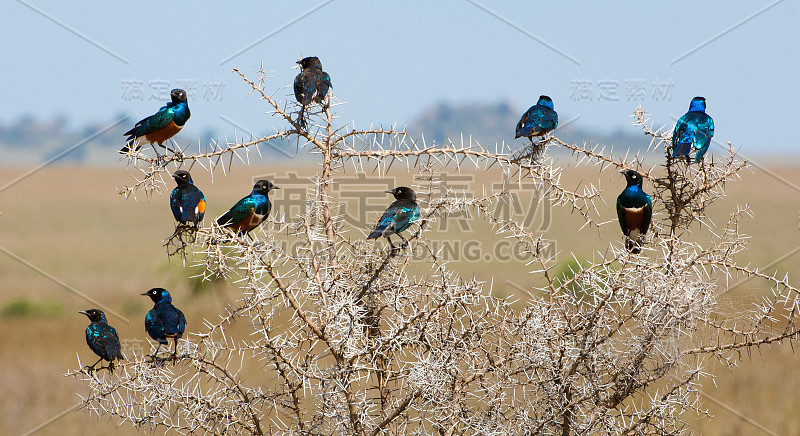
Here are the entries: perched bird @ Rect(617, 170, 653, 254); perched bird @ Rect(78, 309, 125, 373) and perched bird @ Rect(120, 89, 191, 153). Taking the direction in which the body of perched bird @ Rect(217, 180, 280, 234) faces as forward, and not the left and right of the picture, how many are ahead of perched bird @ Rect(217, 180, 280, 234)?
1

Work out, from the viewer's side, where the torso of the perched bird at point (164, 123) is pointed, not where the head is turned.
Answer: to the viewer's right

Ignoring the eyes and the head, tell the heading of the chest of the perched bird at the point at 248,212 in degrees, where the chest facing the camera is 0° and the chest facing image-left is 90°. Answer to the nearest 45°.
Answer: approximately 270°

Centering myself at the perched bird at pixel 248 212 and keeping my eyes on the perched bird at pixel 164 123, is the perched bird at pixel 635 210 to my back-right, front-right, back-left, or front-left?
back-right

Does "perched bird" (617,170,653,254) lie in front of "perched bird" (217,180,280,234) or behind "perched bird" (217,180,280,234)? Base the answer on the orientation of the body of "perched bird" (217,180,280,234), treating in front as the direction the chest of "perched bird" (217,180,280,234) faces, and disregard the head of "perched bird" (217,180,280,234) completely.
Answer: in front

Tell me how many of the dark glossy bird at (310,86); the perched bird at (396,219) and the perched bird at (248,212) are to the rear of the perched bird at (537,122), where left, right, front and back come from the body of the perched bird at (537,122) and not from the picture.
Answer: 3

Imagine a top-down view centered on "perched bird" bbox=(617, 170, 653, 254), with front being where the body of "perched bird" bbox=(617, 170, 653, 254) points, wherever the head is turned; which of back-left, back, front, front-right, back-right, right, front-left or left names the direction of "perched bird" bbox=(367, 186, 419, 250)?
front-right

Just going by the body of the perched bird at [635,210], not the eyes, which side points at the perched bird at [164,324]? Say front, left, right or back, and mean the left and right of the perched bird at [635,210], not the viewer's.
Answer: right

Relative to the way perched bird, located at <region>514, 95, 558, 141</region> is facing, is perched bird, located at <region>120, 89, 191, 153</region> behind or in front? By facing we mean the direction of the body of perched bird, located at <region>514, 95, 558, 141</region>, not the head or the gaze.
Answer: behind

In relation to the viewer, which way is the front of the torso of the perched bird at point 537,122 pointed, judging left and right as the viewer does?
facing away from the viewer and to the right of the viewer

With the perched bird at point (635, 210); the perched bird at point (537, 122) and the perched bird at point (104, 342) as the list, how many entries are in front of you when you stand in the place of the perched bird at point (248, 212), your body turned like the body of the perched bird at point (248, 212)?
2
